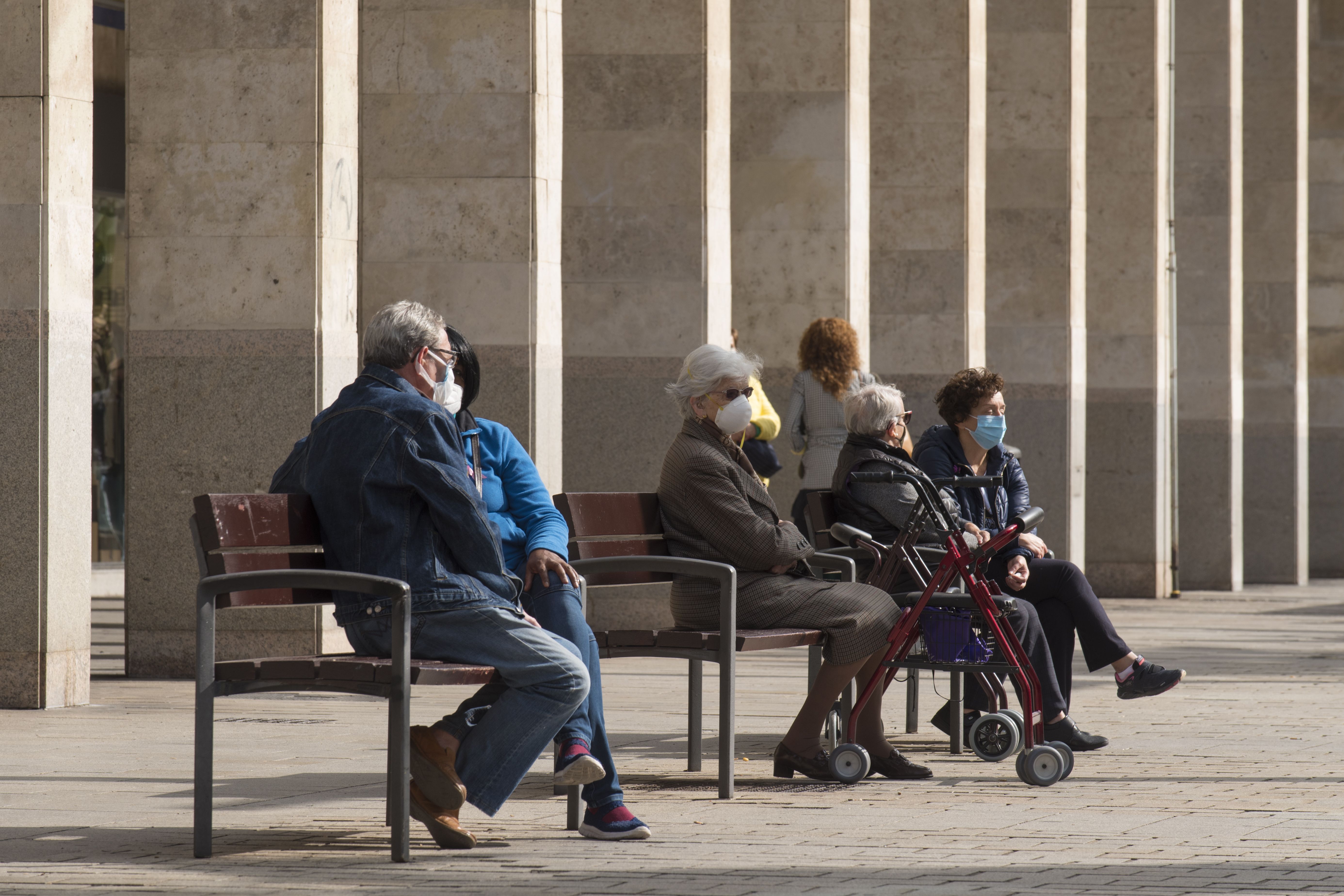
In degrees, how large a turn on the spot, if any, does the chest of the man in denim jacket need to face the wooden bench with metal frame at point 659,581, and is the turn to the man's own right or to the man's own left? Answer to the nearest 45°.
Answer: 0° — they already face it

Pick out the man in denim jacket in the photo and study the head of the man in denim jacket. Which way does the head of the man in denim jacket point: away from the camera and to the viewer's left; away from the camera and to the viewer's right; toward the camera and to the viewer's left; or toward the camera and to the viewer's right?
away from the camera and to the viewer's right

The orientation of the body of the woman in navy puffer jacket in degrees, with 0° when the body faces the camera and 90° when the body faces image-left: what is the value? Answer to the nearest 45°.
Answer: approximately 315°

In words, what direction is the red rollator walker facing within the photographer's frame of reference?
facing to the right of the viewer

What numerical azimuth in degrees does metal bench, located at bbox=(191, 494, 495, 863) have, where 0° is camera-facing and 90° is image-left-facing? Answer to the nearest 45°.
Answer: approximately 270°

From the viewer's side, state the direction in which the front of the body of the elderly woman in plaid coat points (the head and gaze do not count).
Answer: to the viewer's right

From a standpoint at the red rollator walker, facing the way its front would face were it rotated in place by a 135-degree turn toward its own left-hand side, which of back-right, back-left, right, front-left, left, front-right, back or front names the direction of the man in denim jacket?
left

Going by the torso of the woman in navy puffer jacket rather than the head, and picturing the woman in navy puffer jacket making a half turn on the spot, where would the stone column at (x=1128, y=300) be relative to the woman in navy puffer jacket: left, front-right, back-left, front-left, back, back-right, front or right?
front-right

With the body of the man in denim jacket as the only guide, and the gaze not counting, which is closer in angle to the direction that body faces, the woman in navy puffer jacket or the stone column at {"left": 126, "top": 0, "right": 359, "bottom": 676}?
the woman in navy puffer jacket

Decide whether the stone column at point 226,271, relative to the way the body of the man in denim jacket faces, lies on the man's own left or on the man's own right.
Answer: on the man's own left

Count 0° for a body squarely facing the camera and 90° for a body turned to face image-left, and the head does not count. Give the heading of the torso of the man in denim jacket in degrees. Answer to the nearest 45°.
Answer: approximately 225°

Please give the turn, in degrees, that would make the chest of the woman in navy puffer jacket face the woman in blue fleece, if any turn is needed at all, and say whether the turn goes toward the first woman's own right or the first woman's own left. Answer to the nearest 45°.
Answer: approximately 90° to the first woman's own right

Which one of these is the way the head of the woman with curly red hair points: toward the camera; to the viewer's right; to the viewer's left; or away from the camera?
away from the camera

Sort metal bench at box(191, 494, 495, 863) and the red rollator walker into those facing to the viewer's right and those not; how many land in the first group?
2
